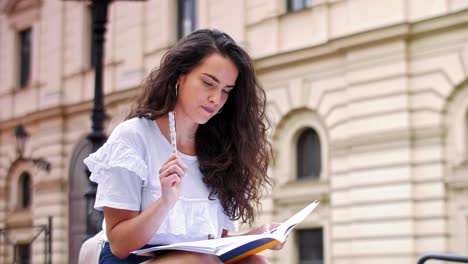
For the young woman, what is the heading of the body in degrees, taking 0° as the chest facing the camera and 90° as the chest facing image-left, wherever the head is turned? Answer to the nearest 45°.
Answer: approximately 315°
